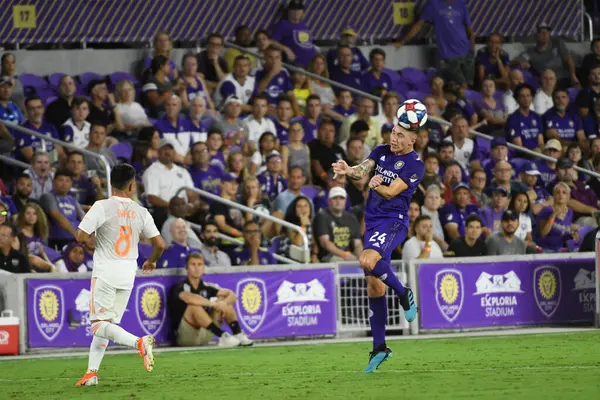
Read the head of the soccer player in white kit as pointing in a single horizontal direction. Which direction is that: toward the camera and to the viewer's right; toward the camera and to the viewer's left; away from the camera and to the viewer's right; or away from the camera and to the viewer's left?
away from the camera and to the viewer's right

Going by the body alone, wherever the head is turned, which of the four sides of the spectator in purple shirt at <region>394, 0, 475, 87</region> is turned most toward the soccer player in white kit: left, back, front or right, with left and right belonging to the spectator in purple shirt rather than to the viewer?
front

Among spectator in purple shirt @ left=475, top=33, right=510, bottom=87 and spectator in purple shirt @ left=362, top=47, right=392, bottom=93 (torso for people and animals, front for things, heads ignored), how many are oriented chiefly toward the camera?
2

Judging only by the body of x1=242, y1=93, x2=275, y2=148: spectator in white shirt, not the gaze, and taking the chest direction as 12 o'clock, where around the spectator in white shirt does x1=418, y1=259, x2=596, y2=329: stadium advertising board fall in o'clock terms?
The stadium advertising board is roughly at 10 o'clock from the spectator in white shirt.

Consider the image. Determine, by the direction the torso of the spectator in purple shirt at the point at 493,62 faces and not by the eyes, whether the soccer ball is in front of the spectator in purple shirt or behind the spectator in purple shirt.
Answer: in front

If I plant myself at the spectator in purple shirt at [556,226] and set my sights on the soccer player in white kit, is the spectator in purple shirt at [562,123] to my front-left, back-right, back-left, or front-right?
back-right

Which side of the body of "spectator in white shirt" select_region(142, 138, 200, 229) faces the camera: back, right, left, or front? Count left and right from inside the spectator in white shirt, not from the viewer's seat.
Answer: front

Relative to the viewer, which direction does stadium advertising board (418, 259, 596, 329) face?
toward the camera

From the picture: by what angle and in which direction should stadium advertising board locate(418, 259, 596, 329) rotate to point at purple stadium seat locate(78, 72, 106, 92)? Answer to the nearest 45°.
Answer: approximately 90° to its right

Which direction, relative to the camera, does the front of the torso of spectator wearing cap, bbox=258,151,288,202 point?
toward the camera

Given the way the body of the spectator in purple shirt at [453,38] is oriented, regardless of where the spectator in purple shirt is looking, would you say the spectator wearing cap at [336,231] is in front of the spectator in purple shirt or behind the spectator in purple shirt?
in front
